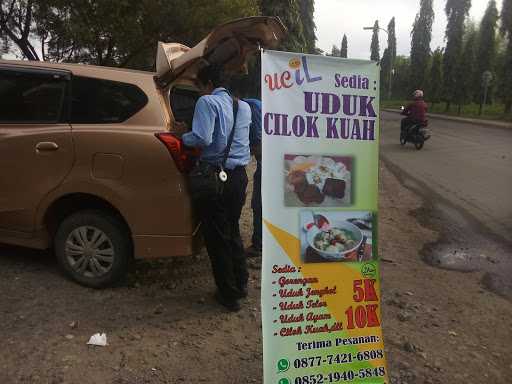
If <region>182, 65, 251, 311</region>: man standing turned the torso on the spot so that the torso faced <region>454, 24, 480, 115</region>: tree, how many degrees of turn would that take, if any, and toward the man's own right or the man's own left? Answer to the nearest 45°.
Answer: approximately 90° to the man's own right

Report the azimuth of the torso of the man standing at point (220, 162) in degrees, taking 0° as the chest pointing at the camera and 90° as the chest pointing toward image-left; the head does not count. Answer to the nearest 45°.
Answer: approximately 135°

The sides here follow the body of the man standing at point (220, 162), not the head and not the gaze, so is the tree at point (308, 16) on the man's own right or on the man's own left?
on the man's own right

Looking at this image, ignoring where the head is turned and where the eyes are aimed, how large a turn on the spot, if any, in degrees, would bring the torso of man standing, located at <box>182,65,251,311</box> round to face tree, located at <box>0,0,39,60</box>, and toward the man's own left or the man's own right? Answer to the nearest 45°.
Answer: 0° — they already face it

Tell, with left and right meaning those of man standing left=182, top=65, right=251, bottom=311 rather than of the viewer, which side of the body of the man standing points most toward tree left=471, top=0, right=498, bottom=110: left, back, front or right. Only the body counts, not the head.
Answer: right

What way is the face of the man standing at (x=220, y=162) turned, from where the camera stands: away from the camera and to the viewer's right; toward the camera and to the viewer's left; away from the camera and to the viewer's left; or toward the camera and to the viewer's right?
away from the camera and to the viewer's left

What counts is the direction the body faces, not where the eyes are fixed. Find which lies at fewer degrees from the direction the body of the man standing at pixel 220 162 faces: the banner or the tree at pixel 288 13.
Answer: the tree

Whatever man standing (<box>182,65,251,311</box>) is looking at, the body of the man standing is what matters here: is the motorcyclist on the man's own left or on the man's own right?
on the man's own right
